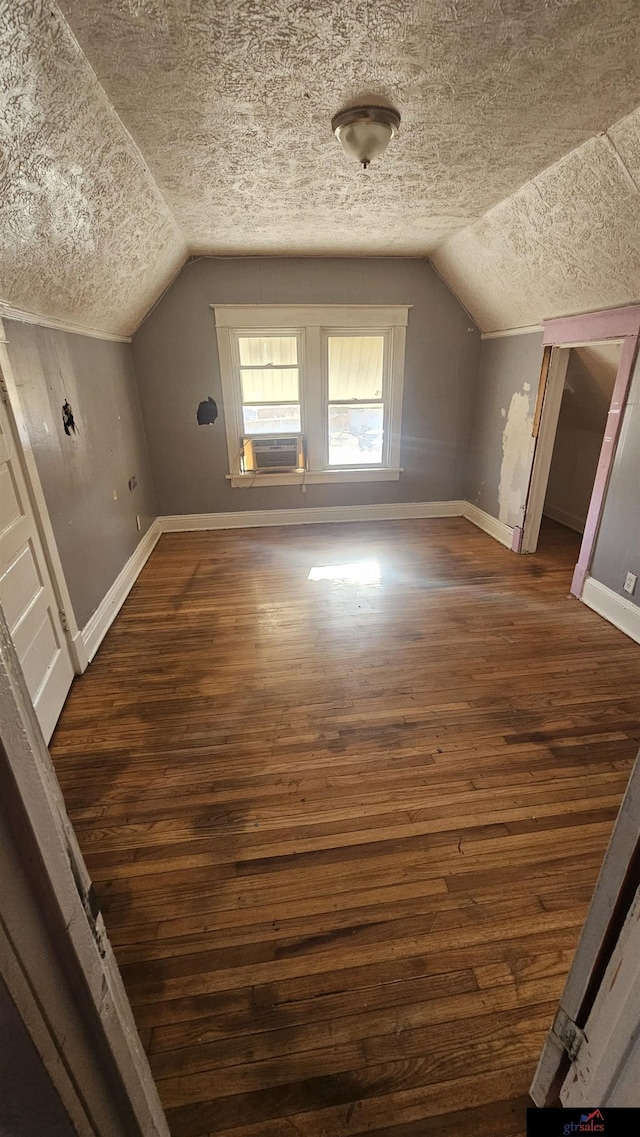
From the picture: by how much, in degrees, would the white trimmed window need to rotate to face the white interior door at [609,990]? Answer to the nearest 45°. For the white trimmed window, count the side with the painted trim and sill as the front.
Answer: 0° — it already faces it

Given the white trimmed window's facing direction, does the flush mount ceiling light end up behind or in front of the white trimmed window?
in front

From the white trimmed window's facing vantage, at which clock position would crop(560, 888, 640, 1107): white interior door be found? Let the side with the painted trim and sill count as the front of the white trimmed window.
The white interior door is roughly at 12 o'clock from the white trimmed window.

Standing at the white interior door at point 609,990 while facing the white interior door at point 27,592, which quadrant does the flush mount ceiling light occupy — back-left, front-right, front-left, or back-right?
front-right

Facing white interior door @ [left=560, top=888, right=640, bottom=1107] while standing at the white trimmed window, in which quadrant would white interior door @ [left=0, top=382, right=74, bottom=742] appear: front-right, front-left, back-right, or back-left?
front-right

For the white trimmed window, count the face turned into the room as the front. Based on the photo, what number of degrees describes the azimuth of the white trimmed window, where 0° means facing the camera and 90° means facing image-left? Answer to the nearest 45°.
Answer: approximately 0°

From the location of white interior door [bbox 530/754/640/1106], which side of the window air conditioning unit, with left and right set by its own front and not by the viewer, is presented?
front

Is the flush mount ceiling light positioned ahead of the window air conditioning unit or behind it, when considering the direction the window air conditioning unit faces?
ahead

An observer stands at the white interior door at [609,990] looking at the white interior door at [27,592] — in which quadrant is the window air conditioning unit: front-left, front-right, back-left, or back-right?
front-right

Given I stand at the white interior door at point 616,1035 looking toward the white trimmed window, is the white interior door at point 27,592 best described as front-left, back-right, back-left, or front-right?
front-left

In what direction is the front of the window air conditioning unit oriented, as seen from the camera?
facing the viewer

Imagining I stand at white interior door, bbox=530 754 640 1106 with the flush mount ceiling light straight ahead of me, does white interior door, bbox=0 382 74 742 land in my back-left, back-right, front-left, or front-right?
front-left
